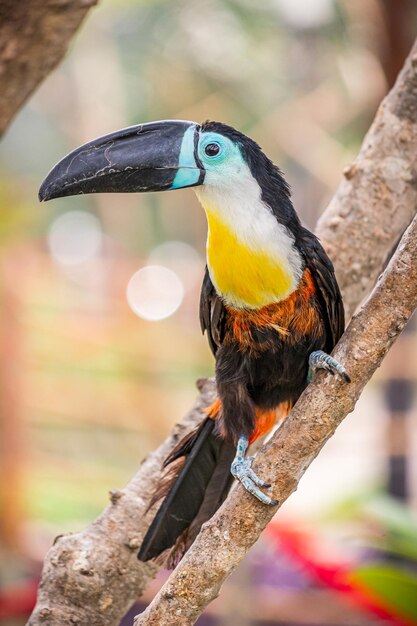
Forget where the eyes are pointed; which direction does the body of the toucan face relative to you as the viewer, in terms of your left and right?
facing the viewer and to the left of the viewer
